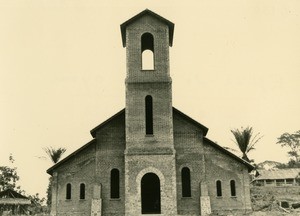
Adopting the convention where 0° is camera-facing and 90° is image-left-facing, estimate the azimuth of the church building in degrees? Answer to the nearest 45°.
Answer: approximately 0°
